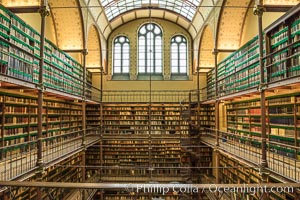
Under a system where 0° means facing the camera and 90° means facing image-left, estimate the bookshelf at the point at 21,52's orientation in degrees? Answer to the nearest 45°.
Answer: approximately 315°

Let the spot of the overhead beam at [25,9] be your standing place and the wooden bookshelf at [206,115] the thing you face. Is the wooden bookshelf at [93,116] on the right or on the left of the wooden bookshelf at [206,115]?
left

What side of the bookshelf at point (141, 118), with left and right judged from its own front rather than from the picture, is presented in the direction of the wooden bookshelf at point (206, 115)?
left

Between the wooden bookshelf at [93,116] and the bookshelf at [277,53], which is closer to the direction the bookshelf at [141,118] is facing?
the bookshelf

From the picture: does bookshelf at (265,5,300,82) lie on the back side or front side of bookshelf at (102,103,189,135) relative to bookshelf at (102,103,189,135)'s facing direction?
on the front side

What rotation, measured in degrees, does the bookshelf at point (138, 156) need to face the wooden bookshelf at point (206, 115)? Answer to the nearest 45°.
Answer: approximately 90° to its left
